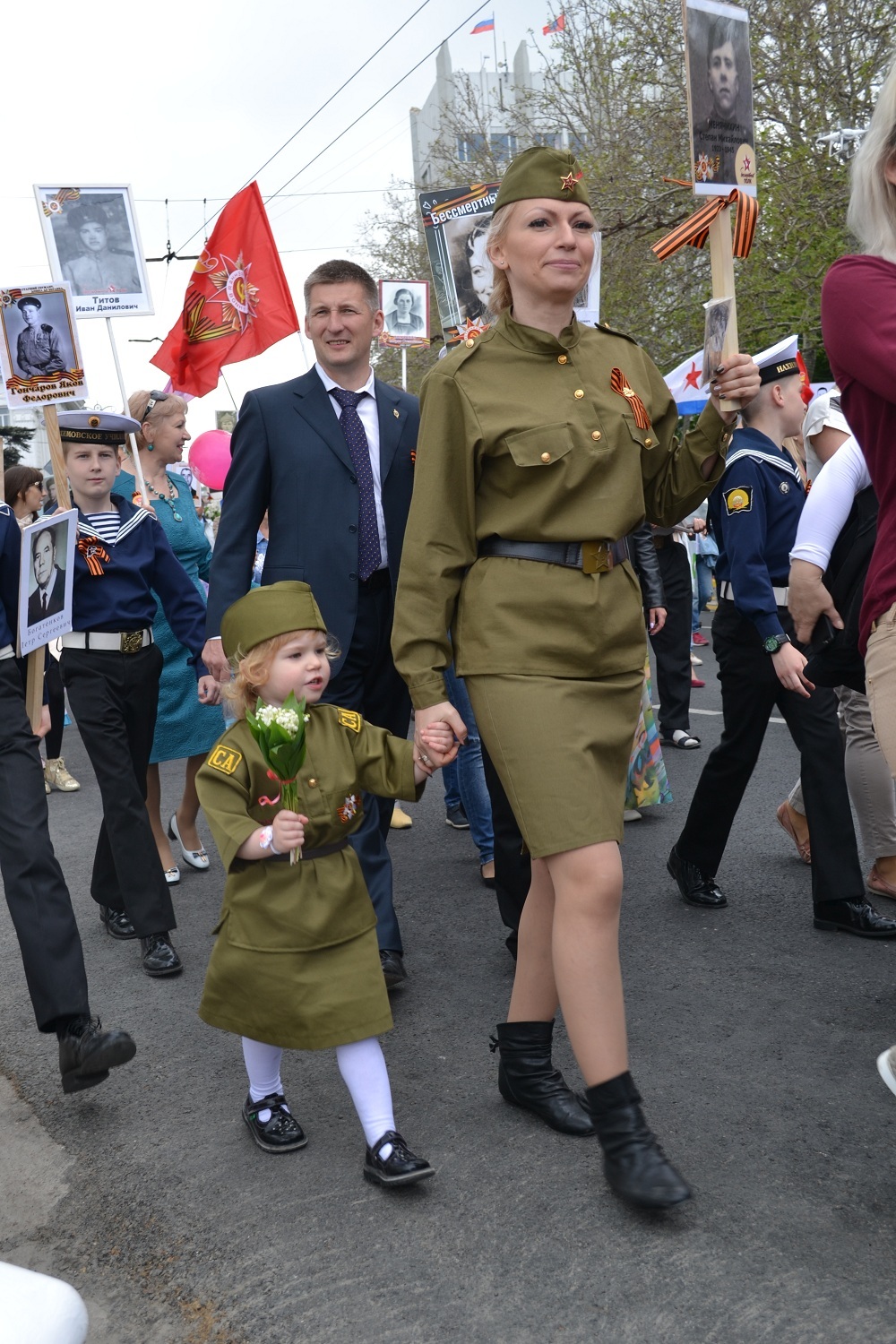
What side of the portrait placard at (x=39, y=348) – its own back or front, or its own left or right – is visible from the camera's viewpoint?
front

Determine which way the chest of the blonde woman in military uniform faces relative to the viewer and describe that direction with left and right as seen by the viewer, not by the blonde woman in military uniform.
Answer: facing the viewer and to the right of the viewer

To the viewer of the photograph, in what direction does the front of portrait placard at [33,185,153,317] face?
facing the viewer

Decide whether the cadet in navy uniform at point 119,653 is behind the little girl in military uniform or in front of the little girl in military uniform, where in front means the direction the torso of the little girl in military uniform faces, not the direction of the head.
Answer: behind
